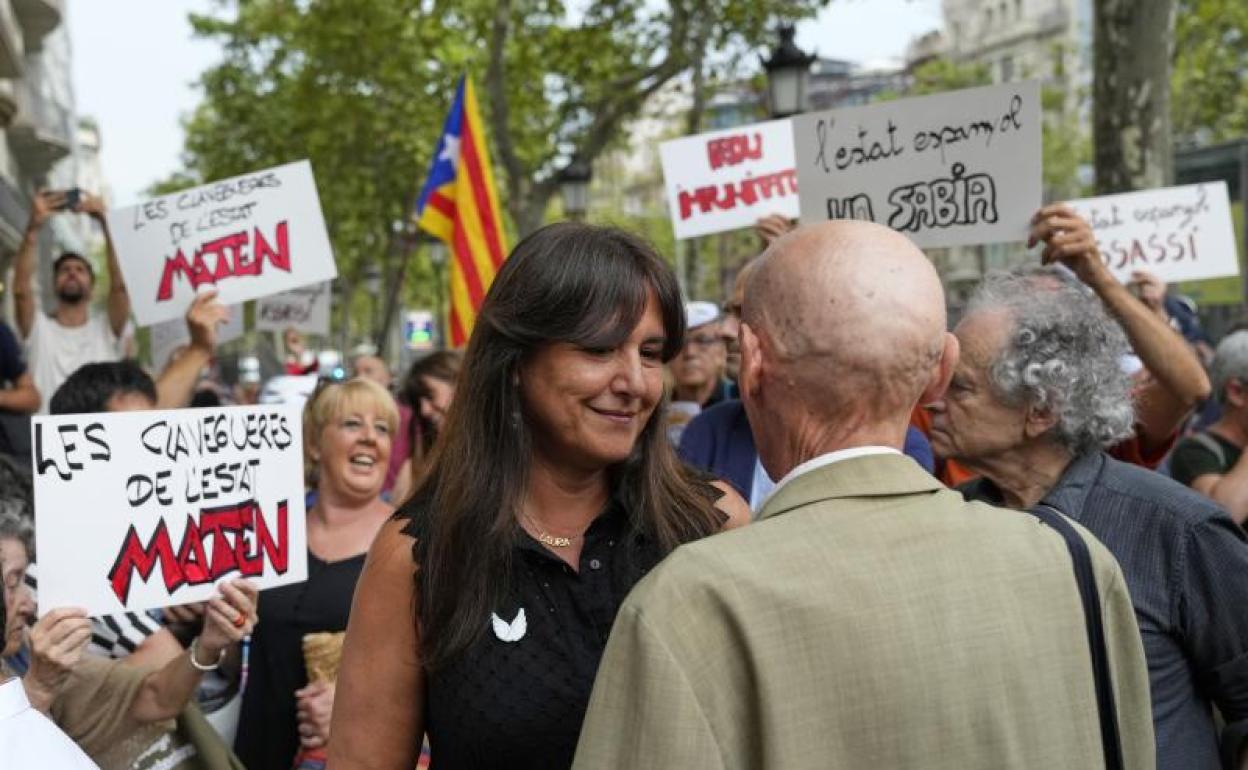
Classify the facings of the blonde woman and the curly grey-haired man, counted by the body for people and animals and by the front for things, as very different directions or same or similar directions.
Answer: very different directions

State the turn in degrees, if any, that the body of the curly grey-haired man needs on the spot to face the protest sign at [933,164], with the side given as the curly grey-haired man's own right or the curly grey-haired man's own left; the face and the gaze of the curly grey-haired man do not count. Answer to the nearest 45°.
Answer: approximately 90° to the curly grey-haired man's own right

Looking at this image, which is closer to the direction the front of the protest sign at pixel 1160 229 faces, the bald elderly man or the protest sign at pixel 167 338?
the bald elderly man

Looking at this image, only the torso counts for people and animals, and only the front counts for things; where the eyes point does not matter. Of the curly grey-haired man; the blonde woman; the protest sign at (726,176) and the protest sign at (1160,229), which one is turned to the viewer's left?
the curly grey-haired man

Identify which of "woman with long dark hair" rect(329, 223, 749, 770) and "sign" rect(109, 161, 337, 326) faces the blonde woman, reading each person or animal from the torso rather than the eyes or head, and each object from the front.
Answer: the sign

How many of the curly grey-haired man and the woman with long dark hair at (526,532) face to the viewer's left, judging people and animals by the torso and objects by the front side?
1

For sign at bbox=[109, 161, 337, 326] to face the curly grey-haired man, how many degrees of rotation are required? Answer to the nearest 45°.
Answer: approximately 45° to its left

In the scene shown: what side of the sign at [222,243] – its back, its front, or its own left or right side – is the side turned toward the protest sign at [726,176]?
left

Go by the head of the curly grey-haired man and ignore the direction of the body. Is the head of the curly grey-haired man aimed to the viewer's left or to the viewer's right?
to the viewer's left

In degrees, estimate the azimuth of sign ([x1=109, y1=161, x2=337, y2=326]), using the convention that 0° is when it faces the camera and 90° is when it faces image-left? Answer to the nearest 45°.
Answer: approximately 0°

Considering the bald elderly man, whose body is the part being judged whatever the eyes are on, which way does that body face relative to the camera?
away from the camera

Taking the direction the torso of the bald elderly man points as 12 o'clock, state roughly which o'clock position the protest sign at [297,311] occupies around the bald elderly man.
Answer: The protest sign is roughly at 11 o'clock from the bald elderly man.
